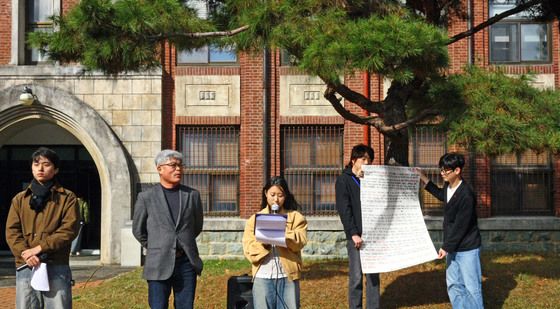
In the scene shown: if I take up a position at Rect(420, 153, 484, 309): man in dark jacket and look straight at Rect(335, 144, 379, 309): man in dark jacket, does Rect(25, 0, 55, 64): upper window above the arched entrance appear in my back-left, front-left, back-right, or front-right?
front-right

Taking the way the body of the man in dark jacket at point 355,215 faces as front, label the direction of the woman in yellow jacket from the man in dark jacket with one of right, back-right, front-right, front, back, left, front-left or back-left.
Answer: right

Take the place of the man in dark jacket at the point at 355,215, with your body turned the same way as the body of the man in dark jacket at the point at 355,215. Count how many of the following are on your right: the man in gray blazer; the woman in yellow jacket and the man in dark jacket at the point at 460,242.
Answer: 2

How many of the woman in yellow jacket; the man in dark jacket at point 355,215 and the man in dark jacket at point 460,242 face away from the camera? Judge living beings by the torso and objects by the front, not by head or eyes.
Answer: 0

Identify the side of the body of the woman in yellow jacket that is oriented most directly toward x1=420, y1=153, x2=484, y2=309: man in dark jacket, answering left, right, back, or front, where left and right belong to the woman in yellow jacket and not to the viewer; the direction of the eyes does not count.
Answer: left

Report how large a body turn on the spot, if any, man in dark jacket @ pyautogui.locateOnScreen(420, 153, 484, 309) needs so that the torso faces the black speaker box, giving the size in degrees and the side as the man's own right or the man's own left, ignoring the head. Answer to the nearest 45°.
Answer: approximately 45° to the man's own right

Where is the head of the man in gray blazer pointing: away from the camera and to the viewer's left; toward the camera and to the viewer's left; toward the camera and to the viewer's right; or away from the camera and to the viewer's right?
toward the camera and to the viewer's right

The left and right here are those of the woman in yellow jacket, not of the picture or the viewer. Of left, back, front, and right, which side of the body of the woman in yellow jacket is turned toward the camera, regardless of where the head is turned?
front

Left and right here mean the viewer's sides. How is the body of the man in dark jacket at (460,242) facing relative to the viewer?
facing the viewer and to the left of the viewer

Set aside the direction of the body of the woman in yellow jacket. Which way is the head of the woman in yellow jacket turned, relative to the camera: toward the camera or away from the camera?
toward the camera

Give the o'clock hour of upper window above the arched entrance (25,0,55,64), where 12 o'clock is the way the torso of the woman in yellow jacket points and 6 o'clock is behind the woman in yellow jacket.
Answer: The upper window above the arched entrance is roughly at 5 o'clock from the woman in yellow jacket.

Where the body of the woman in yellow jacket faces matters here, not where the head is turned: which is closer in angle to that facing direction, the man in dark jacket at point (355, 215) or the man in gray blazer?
the man in gray blazer
